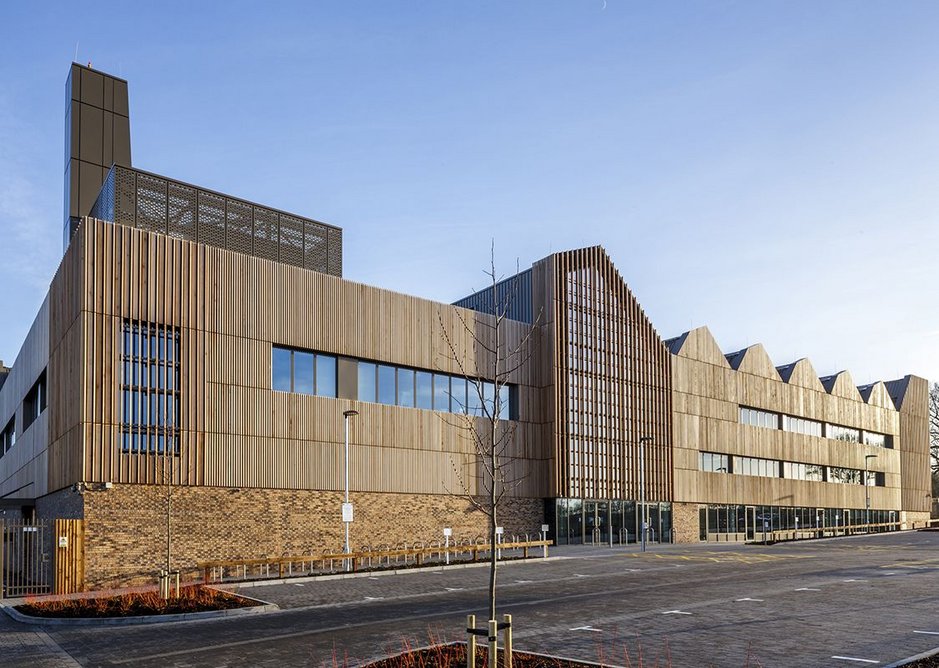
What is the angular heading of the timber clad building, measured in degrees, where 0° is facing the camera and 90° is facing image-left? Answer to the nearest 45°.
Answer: approximately 315°
